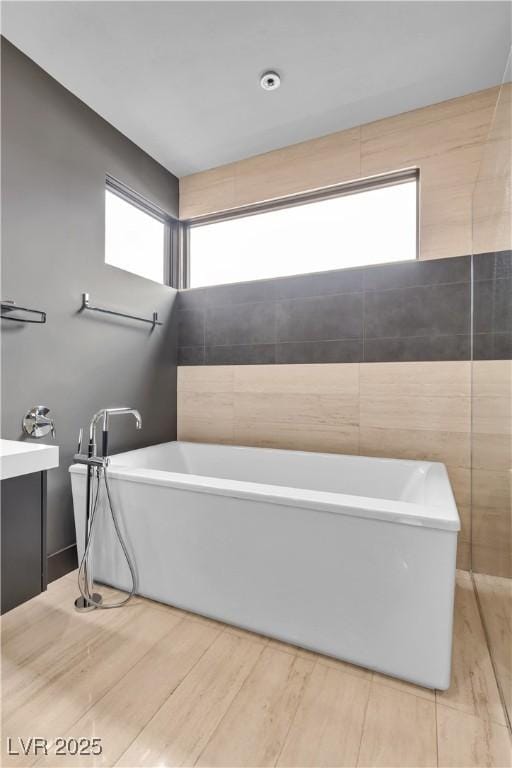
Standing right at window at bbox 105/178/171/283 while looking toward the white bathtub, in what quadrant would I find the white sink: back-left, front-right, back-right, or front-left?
front-right

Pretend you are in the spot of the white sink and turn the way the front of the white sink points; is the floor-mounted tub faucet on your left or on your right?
on your left

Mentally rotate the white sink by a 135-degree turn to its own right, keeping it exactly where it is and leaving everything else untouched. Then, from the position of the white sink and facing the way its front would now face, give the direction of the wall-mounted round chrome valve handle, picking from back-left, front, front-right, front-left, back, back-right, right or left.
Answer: right

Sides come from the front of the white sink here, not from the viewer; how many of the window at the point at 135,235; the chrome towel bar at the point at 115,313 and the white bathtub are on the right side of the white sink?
0

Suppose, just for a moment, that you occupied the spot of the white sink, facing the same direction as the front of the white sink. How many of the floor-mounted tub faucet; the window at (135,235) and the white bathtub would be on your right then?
0

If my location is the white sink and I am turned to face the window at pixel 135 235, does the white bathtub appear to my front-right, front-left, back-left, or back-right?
front-right

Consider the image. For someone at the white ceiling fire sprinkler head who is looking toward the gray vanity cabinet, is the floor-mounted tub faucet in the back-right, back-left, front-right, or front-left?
front-right

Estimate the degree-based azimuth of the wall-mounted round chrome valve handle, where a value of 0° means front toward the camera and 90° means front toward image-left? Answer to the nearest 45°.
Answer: approximately 315°

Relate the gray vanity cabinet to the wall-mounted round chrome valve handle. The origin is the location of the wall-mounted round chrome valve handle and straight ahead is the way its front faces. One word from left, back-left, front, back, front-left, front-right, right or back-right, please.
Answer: front-right

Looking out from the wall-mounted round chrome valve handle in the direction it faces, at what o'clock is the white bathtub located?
The white bathtub is roughly at 12 o'clock from the wall-mounted round chrome valve handle.

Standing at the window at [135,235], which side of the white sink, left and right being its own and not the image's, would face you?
left

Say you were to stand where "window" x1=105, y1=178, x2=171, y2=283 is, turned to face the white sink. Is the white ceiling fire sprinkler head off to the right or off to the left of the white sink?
left

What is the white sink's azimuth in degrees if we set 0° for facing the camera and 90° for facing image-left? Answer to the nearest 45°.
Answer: approximately 315°
